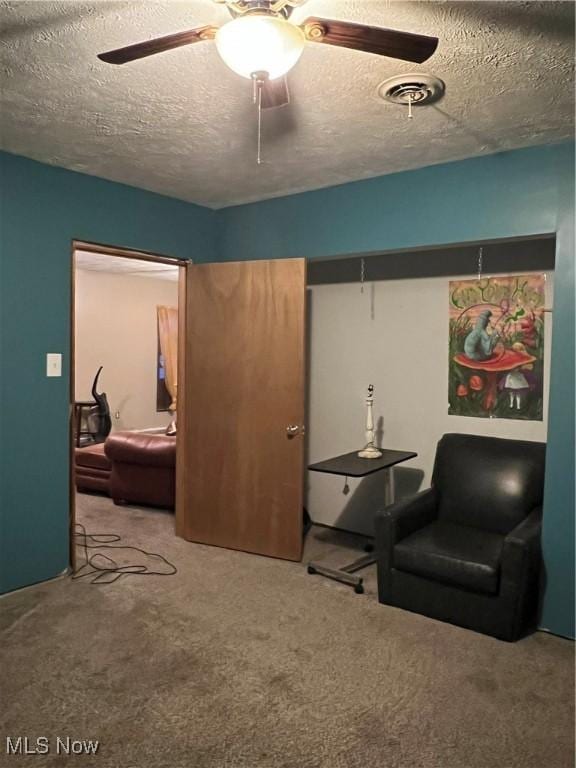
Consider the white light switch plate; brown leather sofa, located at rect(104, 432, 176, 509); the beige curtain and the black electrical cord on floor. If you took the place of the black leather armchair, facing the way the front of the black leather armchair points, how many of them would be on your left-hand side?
0

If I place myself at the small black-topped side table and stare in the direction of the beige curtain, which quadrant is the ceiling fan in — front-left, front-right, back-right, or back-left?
back-left

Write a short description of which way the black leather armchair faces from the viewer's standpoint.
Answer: facing the viewer and to the left of the viewer

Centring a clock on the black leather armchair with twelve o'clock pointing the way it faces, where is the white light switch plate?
The white light switch plate is roughly at 1 o'clock from the black leather armchair.

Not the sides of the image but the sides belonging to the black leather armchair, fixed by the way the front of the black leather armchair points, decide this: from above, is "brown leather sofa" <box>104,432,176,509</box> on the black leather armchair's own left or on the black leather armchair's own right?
on the black leather armchair's own right

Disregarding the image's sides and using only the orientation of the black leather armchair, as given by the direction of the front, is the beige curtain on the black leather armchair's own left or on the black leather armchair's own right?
on the black leather armchair's own right

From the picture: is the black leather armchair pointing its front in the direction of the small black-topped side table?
no

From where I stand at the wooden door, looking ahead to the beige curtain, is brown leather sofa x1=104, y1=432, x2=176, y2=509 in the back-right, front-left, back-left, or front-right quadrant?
front-left

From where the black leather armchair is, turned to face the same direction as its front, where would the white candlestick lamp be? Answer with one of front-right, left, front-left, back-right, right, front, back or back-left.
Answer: right

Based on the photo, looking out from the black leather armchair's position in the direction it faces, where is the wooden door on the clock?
The wooden door is roughly at 2 o'clock from the black leather armchair.

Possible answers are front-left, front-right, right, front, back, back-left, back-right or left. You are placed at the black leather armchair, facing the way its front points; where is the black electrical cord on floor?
front-right
